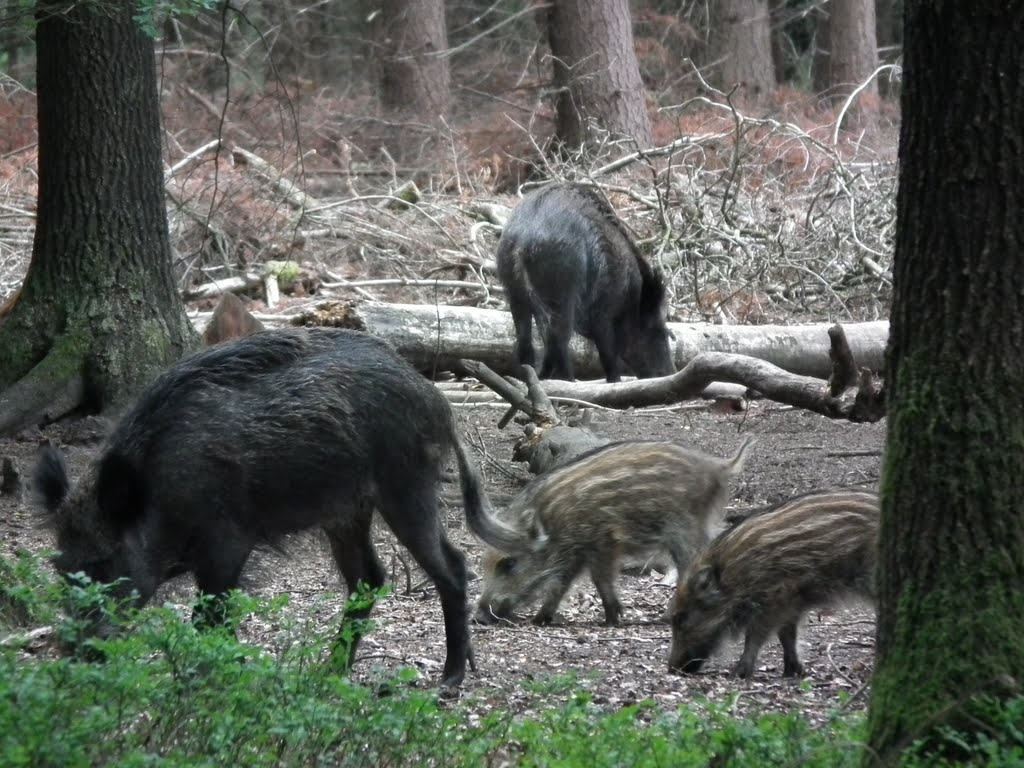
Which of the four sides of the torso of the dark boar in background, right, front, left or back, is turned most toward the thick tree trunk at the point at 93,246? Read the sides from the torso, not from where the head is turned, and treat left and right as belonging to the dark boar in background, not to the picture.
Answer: back

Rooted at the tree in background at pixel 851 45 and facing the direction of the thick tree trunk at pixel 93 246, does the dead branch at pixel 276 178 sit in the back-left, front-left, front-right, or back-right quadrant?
front-right

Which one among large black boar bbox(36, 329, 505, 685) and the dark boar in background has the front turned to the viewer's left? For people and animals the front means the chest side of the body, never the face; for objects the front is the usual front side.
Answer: the large black boar

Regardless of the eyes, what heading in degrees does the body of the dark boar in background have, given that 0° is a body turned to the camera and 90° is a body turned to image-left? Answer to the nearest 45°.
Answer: approximately 225°

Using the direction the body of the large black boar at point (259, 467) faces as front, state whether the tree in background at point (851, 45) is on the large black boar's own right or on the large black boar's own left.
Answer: on the large black boar's own right

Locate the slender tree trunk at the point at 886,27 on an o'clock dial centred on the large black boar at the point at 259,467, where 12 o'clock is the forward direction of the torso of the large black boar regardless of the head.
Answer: The slender tree trunk is roughly at 4 o'clock from the large black boar.

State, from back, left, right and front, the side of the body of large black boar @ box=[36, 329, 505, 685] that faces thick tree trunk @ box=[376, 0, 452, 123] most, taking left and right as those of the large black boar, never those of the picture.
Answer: right

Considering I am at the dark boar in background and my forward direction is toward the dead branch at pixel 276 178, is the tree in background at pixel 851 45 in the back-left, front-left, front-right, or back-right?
front-right

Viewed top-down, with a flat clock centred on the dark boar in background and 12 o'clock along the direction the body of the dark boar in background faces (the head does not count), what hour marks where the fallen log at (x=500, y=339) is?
The fallen log is roughly at 6 o'clock from the dark boar in background.

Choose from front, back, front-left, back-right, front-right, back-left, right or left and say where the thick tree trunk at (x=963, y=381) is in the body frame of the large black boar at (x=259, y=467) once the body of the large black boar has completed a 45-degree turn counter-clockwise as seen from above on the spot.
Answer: left

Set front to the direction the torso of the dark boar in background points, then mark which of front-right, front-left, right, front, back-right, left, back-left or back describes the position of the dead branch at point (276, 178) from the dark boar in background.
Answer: left

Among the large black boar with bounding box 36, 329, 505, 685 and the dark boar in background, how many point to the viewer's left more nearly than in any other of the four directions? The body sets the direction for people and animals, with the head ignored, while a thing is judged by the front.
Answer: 1

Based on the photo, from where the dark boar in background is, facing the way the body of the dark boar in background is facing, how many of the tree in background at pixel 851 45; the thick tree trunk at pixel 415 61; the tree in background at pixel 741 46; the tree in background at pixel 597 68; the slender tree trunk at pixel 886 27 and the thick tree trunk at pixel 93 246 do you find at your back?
1

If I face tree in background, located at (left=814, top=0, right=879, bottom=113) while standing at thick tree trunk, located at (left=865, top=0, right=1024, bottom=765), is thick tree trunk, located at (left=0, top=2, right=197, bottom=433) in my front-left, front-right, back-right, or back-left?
front-left

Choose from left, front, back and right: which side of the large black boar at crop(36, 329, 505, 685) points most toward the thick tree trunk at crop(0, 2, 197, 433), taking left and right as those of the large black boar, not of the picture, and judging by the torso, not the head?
right

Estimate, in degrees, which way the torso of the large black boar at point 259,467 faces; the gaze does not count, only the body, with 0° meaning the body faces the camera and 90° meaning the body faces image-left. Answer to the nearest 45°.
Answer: approximately 90°

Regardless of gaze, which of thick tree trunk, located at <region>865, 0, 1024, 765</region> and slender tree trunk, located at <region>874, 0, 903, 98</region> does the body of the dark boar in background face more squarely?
the slender tree trunk
